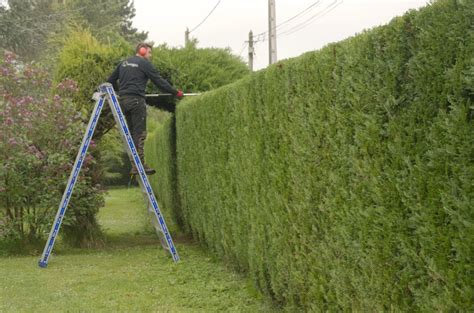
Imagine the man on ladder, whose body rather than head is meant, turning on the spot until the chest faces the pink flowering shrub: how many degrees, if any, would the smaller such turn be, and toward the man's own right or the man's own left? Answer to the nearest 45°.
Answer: approximately 90° to the man's own left

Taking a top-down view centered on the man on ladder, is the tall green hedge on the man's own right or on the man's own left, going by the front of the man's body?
on the man's own right

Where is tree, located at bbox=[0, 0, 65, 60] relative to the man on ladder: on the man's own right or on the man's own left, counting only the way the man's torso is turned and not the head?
on the man's own left

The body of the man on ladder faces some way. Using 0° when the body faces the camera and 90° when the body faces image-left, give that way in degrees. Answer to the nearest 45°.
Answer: approximately 225°

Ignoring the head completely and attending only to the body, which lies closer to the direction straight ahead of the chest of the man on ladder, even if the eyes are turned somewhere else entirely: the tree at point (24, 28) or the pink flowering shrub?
the tree

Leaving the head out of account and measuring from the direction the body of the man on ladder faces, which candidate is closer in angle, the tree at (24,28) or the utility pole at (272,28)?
the utility pole
